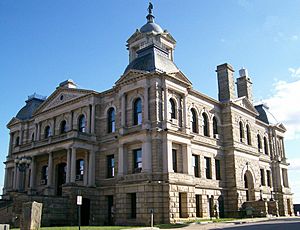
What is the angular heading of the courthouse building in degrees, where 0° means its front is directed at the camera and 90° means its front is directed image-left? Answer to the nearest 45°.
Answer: approximately 45°
